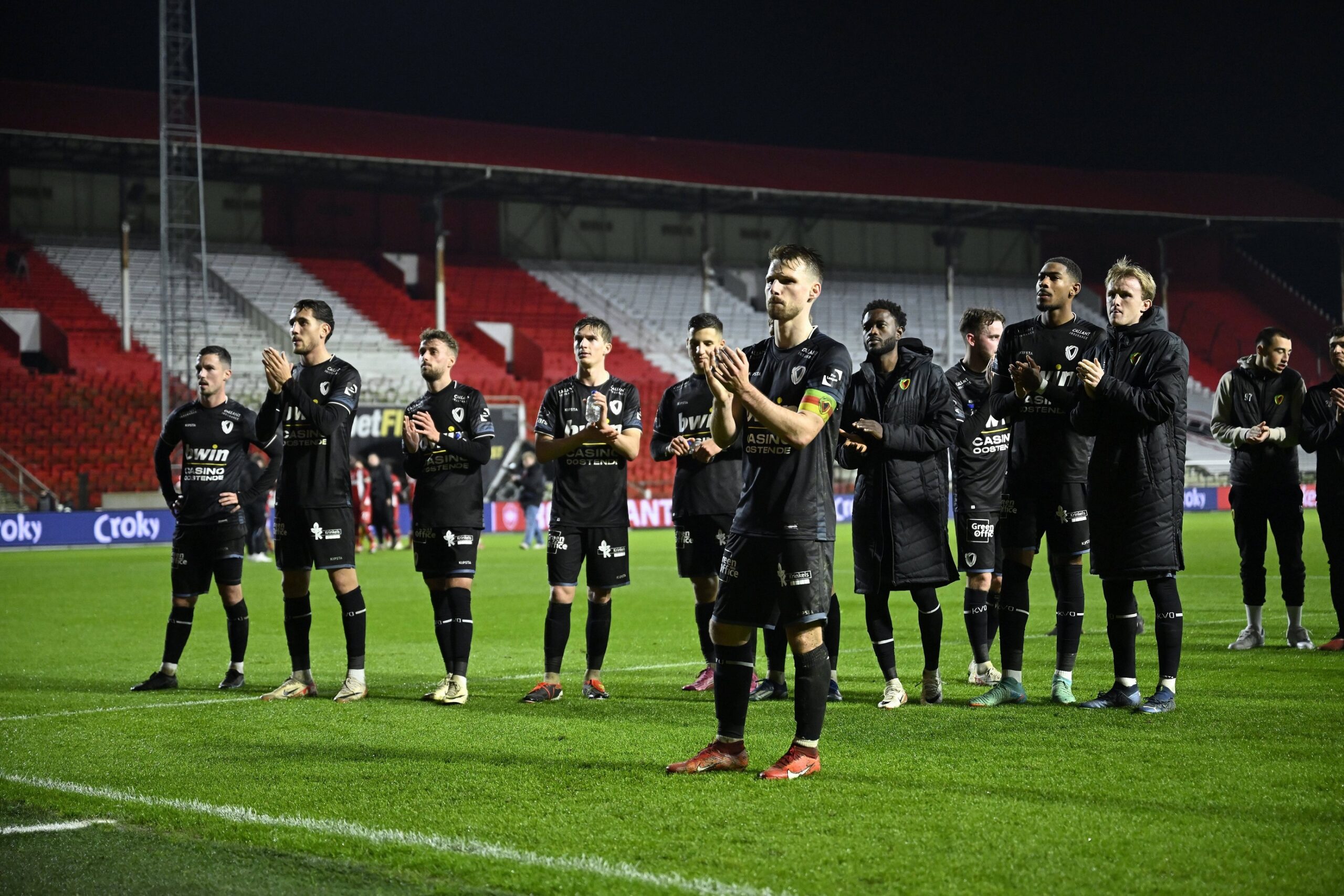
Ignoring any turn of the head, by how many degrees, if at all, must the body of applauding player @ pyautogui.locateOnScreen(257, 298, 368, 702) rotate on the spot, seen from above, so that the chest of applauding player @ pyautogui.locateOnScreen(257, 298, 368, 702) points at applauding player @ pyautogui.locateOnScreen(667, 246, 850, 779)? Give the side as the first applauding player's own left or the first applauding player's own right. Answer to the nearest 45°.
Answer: approximately 90° to the first applauding player's own left

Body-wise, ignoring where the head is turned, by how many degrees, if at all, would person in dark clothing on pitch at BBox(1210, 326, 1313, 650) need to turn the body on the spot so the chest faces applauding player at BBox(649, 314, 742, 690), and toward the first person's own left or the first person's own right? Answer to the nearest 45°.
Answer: approximately 45° to the first person's own right

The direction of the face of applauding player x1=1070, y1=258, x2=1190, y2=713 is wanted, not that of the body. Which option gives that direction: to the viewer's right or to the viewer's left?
to the viewer's left

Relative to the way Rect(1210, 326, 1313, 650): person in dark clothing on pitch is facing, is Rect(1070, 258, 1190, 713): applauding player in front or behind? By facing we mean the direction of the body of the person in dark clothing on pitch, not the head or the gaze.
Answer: in front

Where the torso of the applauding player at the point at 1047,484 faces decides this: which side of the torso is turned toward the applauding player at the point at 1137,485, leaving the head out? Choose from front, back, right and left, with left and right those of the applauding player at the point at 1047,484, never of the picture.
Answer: left

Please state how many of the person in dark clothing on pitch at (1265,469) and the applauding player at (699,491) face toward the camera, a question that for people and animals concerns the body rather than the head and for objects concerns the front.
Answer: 2

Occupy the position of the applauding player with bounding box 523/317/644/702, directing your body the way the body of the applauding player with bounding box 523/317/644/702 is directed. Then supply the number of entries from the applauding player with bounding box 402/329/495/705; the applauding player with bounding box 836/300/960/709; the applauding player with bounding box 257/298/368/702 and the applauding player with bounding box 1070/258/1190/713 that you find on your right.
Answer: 2

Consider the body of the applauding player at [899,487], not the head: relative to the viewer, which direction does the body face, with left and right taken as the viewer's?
facing the viewer and to the left of the viewer

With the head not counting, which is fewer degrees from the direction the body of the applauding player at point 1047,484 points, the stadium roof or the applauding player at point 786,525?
the applauding player

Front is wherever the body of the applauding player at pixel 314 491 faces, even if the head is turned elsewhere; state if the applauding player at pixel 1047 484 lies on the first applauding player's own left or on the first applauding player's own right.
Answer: on the first applauding player's own left

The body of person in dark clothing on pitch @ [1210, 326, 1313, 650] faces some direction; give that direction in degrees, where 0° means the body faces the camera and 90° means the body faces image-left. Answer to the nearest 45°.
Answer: approximately 0°

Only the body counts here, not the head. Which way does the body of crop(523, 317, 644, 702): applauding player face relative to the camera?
toward the camera

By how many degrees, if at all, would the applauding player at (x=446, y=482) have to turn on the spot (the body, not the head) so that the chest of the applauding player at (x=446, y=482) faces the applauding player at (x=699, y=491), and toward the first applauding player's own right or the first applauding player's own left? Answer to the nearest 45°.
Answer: approximately 135° to the first applauding player's own left

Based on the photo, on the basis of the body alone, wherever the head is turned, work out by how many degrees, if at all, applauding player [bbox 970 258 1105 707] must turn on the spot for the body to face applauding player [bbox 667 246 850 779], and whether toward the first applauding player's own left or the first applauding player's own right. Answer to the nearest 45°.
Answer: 0° — they already face them

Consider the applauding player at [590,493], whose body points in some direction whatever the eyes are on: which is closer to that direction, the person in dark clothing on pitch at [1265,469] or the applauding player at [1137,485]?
the applauding player

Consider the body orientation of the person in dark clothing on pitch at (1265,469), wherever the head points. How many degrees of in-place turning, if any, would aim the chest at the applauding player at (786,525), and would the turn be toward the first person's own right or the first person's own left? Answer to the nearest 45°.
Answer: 0° — they already face them

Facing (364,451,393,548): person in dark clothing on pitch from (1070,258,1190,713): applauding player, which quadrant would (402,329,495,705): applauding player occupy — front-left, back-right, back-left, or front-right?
front-left

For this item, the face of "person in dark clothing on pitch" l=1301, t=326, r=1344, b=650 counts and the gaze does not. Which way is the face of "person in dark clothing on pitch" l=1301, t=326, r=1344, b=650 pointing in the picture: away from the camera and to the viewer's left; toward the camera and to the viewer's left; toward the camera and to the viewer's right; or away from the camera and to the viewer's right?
toward the camera and to the viewer's left

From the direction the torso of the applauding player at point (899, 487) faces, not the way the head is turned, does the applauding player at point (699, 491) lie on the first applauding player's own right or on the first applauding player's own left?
on the first applauding player's own right
